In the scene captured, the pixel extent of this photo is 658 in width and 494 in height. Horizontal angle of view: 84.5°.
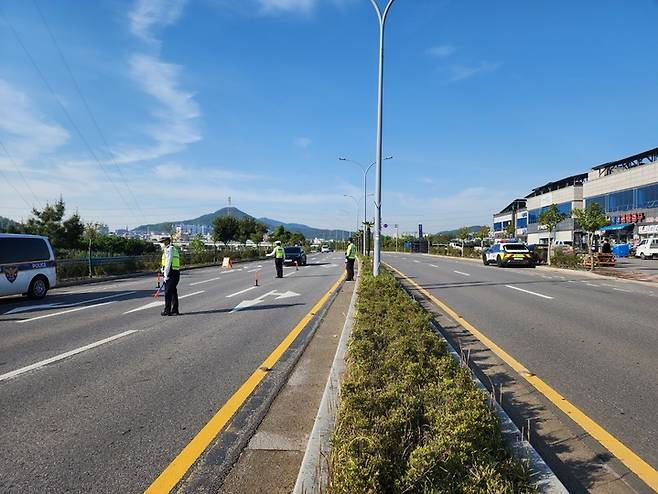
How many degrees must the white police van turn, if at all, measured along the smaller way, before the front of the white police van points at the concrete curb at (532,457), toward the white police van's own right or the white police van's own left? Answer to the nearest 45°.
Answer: approximately 45° to the white police van's own left

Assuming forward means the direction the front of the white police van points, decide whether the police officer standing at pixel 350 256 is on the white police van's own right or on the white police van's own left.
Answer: on the white police van's own left

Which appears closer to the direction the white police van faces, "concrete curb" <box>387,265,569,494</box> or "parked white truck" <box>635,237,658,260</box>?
the concrete curb

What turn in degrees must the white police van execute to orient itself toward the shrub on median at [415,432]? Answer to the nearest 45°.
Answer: approximately 45° to its left

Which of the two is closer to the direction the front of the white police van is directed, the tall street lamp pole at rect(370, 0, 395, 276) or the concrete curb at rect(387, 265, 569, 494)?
the concrete curb

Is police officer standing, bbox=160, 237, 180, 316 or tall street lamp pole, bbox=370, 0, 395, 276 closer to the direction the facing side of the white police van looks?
the police officer standing
